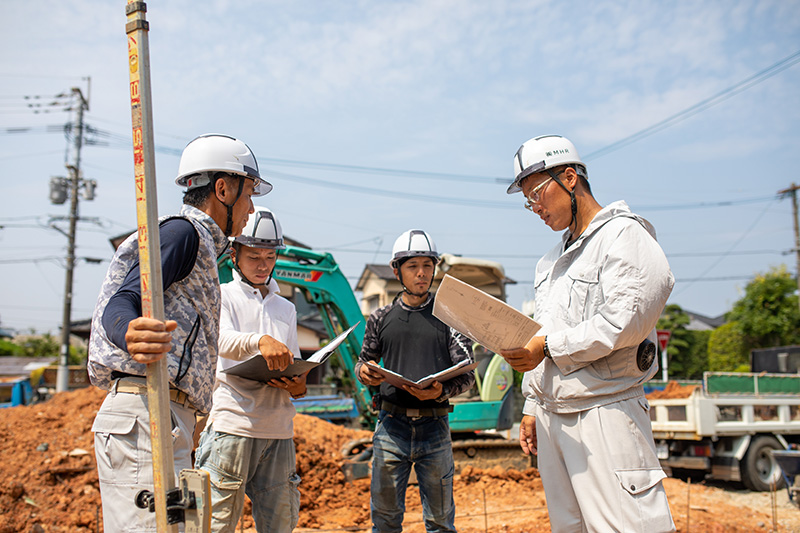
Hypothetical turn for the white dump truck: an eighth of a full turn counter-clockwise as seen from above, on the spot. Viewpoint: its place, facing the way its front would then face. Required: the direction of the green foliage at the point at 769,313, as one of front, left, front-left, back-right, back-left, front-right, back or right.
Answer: front

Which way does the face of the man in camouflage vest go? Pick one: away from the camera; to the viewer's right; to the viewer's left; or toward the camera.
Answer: to the viewer's right

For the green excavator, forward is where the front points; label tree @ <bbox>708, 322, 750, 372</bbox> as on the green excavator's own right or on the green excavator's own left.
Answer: on the green excavator's own right

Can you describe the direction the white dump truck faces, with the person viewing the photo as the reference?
facing away from the viewer and to the right of the viewer

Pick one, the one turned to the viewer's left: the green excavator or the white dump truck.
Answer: the green excavator

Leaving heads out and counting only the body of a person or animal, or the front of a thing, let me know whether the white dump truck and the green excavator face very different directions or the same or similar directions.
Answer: very different directions

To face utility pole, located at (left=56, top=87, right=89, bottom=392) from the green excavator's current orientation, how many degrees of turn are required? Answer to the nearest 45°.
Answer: approximately 45° to its right

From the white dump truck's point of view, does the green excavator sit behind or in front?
behind

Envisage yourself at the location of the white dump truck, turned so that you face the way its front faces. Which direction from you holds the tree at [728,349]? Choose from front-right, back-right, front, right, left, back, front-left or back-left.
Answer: front-left

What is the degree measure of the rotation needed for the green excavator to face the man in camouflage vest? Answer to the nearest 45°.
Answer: approximately 90° to its left

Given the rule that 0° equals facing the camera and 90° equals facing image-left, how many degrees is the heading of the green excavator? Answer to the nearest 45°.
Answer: approximately 90°

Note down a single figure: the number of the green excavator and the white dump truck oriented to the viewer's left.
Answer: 1
